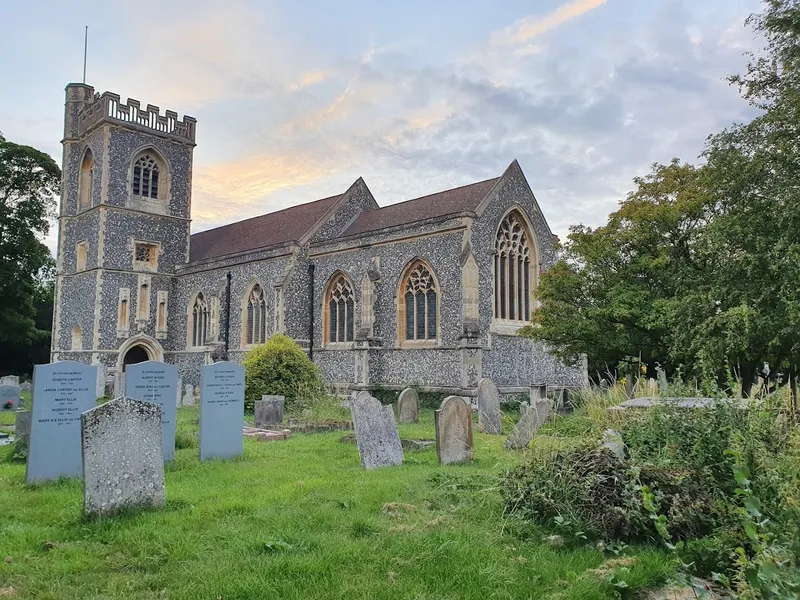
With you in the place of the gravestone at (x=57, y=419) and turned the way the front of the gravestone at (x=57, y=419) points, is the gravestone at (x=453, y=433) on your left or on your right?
on your left

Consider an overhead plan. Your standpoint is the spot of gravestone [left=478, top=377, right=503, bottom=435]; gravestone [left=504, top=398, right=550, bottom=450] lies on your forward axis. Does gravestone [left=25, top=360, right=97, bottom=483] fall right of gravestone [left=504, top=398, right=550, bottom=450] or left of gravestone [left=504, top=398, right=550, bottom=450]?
right

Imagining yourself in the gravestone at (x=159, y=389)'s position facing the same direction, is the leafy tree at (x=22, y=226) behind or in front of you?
behind

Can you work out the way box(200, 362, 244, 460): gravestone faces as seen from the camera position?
facing the viewer

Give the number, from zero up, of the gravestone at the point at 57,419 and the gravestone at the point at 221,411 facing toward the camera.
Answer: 2

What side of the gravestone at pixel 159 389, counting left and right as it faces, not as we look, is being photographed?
front

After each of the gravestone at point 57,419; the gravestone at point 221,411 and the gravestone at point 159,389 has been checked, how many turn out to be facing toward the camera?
3

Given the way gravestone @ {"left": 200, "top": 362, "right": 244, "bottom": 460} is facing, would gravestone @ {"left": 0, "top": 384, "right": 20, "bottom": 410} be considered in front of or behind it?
behind

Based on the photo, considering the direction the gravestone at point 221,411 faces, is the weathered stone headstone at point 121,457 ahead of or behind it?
ahead

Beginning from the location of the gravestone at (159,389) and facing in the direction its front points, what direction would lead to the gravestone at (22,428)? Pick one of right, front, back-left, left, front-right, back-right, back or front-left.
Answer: back-right

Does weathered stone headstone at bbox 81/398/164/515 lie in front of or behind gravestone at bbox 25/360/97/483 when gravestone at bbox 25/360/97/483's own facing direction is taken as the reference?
in front
